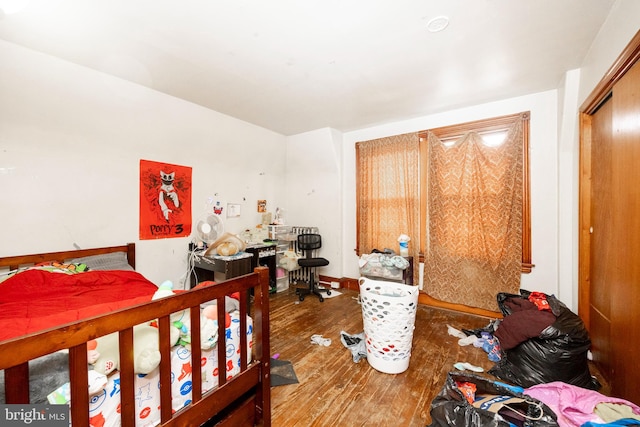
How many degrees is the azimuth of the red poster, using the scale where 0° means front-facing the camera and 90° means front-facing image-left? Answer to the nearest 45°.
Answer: approximately 315°

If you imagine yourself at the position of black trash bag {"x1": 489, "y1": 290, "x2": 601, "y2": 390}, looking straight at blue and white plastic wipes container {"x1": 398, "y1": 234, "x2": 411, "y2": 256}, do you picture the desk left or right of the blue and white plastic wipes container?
left

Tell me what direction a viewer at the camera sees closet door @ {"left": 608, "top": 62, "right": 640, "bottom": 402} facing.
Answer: facing to the left of the viewer

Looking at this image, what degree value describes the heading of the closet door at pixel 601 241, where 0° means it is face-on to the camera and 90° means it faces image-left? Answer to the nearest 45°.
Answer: approximately 90°

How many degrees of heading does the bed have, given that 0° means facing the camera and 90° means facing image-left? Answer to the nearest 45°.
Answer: approximately 315°
